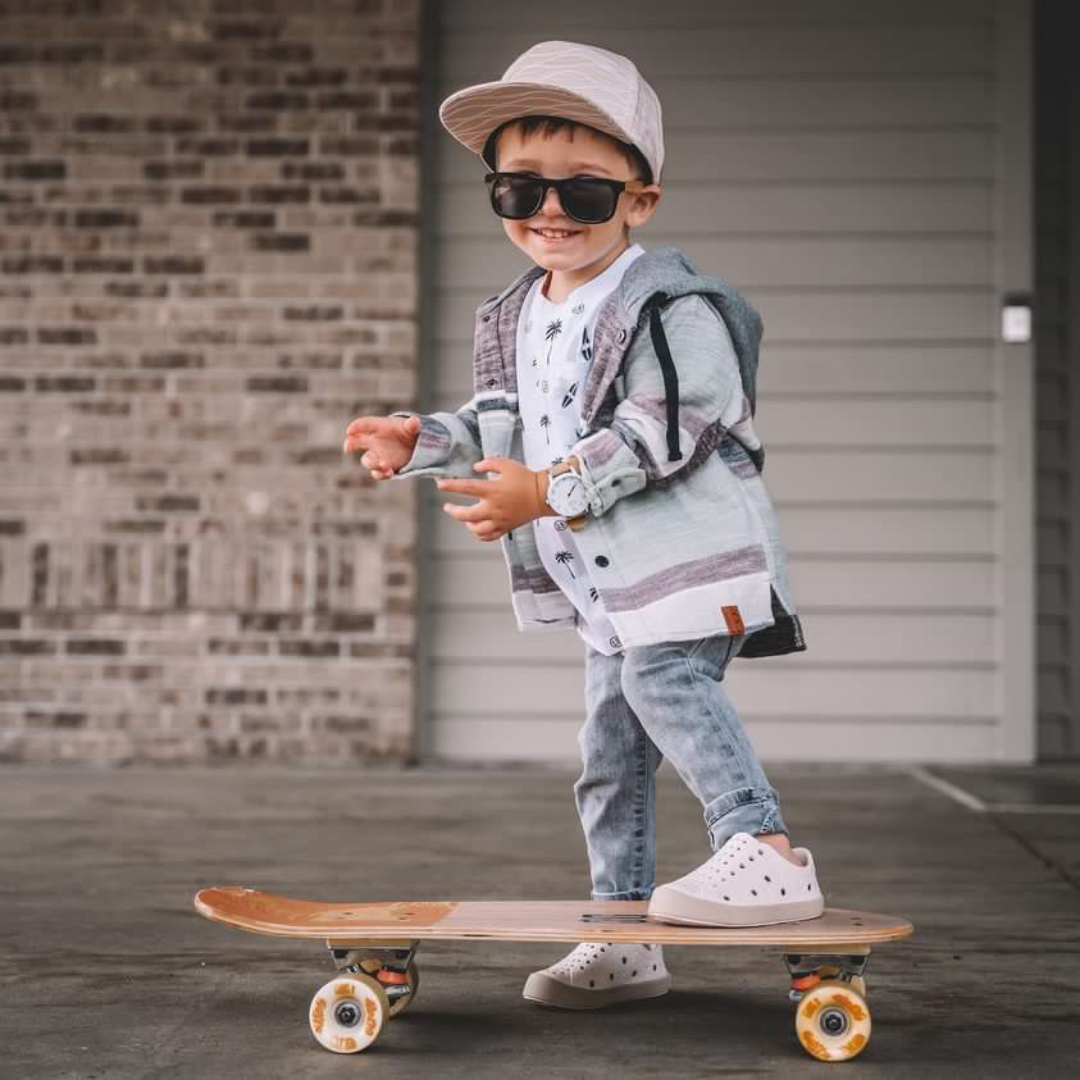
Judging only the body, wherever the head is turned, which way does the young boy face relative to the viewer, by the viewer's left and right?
facing the viewer and to the left of the viewer

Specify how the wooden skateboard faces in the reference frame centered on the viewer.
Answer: facing to the right of the viewer
